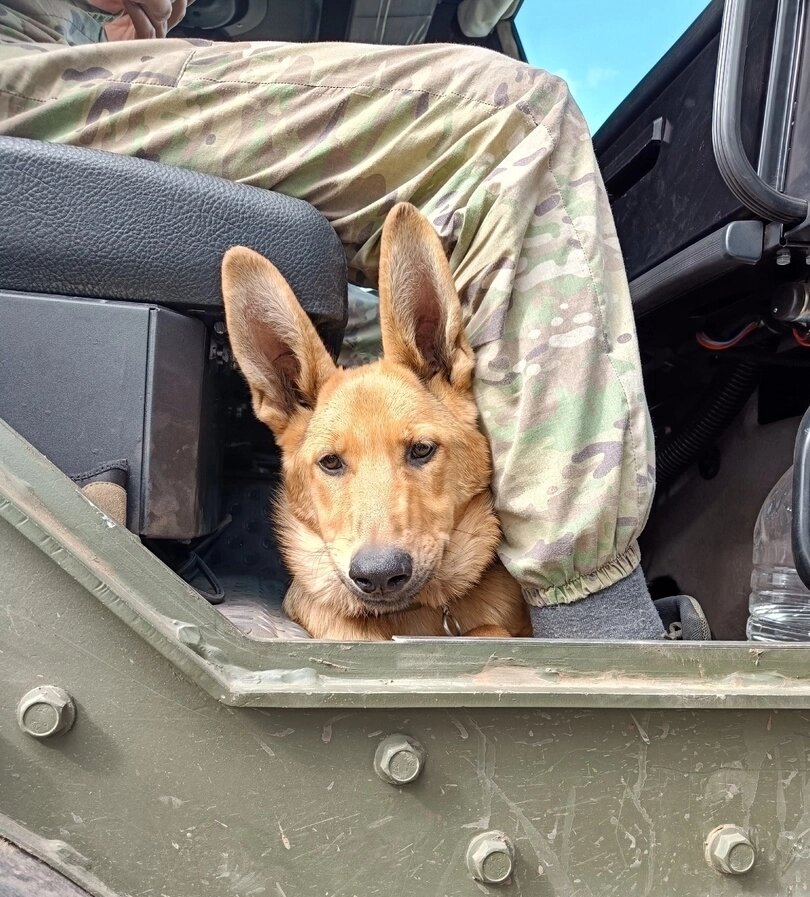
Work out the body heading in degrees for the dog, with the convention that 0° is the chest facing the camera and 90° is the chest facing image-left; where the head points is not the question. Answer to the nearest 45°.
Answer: approximately 0°

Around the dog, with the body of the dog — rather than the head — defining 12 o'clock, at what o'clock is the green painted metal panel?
The green painted metal panel is roughly at 12 o'clock from the dog.

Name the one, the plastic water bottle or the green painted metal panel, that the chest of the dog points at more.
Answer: the green painted metal panel

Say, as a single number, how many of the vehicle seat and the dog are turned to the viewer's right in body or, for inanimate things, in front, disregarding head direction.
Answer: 1

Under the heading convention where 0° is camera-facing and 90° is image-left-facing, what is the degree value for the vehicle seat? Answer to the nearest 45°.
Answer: approximately 270°

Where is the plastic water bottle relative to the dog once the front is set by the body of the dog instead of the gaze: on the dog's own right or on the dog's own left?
on the dog's own left

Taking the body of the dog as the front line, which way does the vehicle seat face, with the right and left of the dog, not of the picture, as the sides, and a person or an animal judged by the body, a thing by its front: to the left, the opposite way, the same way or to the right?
to the left
